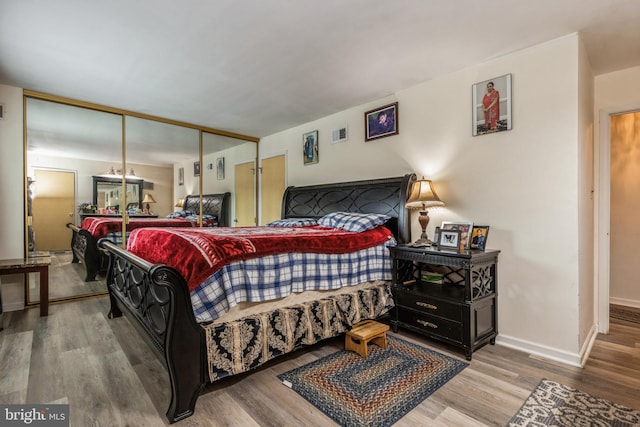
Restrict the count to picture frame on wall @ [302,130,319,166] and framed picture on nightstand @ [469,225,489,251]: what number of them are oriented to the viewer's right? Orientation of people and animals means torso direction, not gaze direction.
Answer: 0

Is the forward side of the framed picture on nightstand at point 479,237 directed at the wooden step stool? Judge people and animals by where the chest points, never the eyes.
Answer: yes

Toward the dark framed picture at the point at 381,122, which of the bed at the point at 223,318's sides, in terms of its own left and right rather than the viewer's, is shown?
back

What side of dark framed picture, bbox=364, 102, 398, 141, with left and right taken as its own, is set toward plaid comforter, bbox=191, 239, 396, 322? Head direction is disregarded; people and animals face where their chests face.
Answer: front

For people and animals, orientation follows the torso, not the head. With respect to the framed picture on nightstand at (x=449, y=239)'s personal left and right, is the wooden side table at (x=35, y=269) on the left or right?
on its right

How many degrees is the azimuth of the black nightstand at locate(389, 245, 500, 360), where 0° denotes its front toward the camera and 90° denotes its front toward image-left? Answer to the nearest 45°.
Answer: approximately 45°

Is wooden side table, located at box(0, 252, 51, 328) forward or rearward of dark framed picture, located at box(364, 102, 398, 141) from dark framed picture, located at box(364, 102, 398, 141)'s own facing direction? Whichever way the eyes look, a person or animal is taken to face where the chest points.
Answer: forward

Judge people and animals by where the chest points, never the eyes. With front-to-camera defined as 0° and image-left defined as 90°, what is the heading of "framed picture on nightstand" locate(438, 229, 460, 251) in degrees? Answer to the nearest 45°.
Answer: approximately 0°
